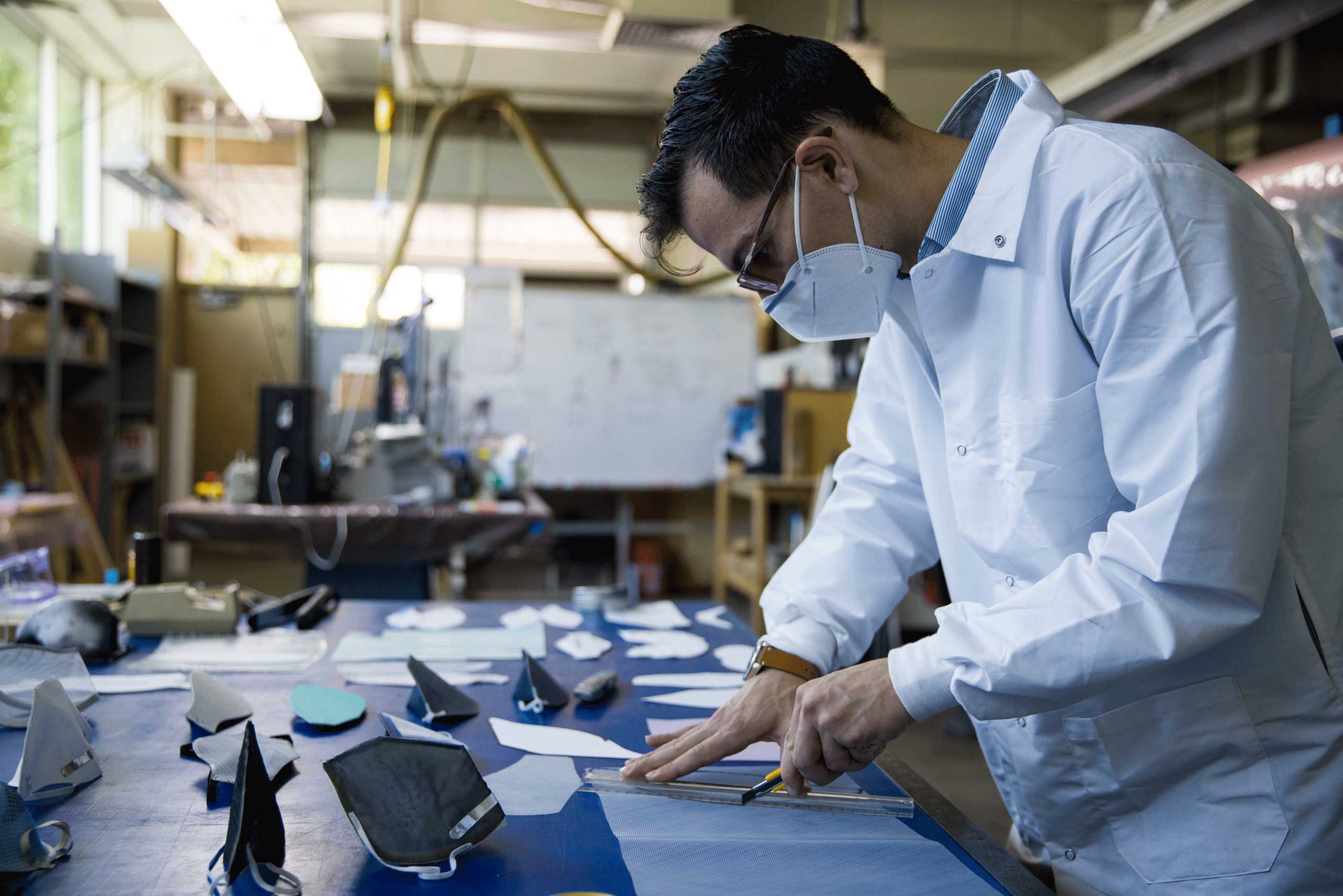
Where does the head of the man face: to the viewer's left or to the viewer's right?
to the viewer's left

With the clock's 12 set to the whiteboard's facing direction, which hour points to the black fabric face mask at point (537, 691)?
The black fabric face mask is roughly at 12 o'clock from the whiteboard.

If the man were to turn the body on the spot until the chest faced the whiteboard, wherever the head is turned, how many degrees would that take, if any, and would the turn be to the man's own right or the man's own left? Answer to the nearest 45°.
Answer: approximately 90° to the man's own right

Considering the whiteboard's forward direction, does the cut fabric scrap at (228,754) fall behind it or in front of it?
in front

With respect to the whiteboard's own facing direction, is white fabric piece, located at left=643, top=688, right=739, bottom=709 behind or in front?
in front

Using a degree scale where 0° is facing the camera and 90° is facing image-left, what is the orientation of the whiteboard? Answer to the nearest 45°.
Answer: approximately 0°

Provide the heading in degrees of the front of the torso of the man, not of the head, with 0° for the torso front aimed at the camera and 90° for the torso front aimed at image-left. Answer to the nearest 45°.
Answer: approximately 45°

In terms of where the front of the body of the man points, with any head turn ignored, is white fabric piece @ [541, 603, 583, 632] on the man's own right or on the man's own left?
on the man's own right
